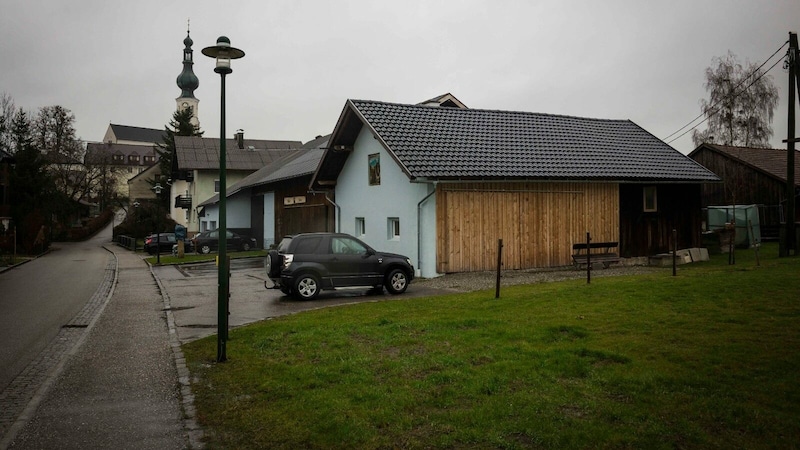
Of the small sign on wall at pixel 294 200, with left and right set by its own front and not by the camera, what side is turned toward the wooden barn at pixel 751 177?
left

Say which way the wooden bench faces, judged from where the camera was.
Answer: facing the viewer

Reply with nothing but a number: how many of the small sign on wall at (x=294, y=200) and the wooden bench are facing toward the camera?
2

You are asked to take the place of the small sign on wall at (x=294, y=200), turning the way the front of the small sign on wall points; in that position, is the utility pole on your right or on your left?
on your left

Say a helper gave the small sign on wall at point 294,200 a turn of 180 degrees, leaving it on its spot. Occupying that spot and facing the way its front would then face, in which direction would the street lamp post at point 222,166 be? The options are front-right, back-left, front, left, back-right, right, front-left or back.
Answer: back

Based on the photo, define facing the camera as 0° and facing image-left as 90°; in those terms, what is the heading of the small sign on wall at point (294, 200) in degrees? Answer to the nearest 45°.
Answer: approximately 0°

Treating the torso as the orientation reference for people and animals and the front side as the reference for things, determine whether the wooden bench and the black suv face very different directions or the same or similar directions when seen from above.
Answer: very different directions

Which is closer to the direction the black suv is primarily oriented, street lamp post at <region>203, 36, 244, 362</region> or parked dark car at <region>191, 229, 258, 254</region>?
the parked dark car

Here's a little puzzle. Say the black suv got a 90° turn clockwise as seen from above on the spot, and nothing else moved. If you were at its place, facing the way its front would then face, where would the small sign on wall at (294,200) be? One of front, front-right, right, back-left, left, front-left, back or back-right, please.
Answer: back-left

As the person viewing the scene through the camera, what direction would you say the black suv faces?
facing away from the viewer and to the right of the viewer

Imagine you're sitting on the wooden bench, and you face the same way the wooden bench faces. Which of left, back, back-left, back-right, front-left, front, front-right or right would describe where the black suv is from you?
front-right

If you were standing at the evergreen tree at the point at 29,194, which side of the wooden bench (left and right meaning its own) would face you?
right
